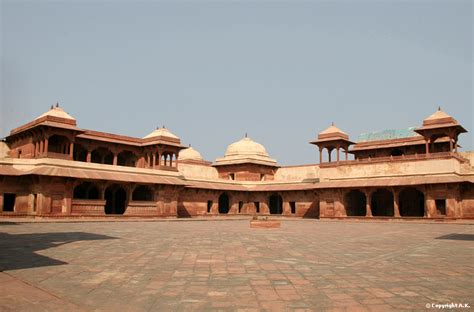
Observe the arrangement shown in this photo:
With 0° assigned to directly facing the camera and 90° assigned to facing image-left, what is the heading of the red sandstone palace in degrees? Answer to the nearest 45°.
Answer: approximately 0°
